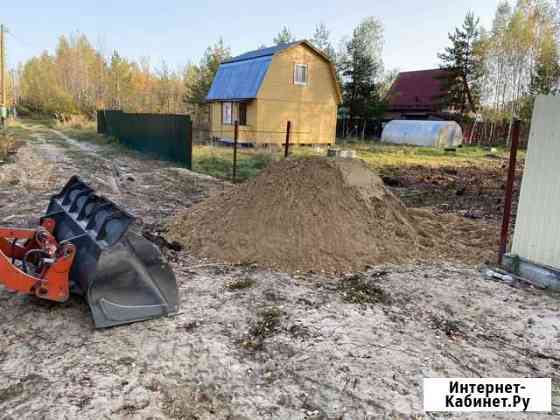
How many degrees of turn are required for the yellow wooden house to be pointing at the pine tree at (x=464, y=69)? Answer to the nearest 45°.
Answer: approximately 180°

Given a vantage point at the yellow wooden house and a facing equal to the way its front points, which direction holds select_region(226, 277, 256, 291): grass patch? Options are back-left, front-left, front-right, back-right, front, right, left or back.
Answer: front-left

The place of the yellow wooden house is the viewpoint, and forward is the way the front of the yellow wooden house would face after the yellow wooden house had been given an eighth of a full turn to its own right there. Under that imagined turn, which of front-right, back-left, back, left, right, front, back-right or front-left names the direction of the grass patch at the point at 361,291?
left

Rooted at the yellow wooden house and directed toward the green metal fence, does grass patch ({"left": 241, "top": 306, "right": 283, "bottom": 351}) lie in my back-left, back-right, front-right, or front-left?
front-left

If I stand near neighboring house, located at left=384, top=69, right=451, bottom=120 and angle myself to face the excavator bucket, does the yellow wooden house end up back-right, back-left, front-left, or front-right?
front-right

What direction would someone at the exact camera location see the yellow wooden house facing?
facing the viewer and to the left of the viewer

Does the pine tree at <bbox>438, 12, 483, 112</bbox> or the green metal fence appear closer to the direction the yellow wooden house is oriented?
the green metal fence

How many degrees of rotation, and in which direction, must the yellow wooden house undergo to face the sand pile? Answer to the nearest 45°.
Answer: approximately 45° to its left

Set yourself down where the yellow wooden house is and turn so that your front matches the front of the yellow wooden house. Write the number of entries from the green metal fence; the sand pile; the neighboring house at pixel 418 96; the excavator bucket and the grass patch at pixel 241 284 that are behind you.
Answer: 1
